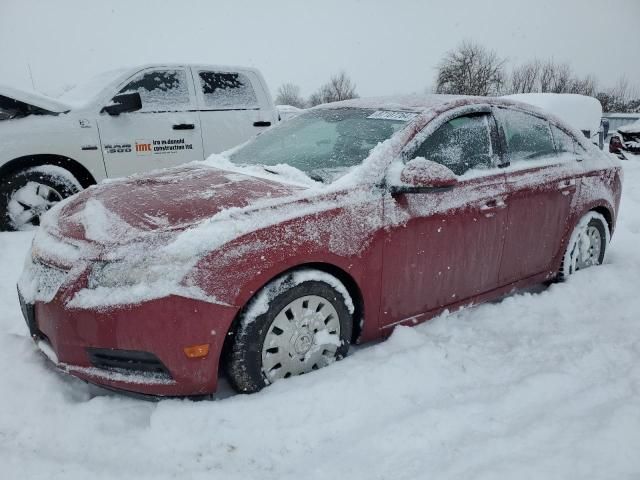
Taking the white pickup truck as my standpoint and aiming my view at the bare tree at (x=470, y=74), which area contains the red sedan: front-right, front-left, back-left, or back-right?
back-right

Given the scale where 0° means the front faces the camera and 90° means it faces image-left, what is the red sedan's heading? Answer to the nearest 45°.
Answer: approximately 45°

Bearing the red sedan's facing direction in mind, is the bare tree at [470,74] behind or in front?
behind

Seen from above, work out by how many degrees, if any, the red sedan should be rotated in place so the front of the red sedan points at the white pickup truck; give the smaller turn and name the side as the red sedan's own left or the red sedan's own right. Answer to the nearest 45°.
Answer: approximately 90° to the red sedan's own right

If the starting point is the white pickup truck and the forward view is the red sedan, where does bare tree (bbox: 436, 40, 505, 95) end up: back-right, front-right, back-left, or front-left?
back-left
